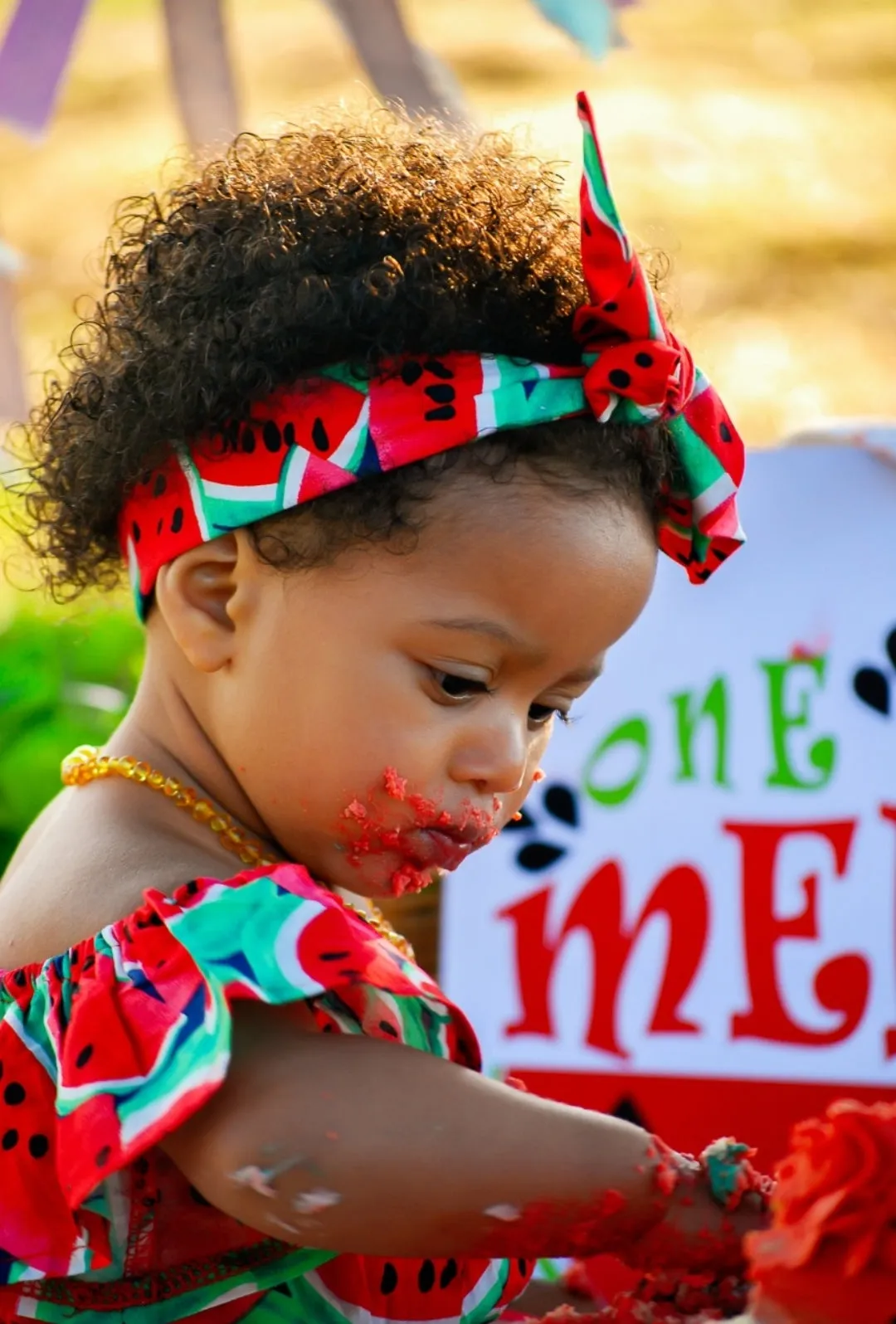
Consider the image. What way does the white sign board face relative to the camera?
toward the camera

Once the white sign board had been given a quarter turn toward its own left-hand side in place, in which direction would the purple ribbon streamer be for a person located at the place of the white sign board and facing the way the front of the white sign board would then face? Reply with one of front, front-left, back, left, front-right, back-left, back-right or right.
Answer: back-left
